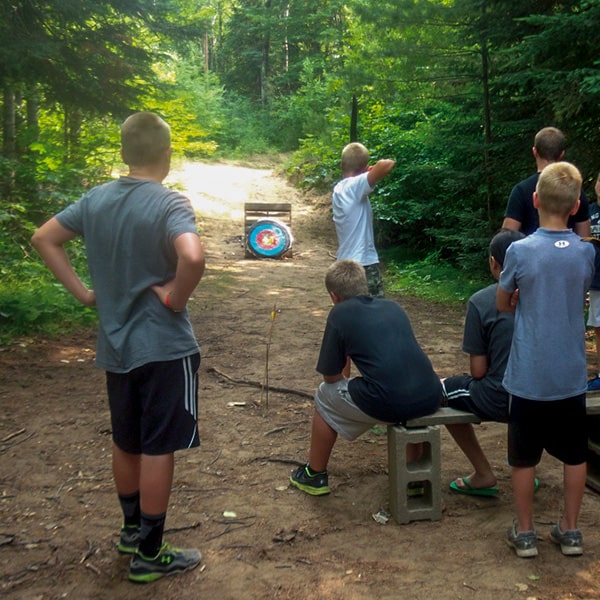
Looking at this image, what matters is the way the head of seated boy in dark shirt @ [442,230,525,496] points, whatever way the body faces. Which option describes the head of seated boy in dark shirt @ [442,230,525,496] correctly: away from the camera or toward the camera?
away from the camera

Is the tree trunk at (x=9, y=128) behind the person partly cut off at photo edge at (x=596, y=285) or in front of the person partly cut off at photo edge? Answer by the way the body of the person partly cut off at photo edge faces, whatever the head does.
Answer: in front

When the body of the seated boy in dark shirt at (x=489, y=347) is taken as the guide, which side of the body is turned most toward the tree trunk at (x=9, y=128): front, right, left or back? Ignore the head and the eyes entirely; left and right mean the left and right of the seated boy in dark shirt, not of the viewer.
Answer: front

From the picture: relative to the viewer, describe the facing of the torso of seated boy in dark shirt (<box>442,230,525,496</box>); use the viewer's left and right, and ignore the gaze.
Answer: facing away from the viewer and to the left of the viewer

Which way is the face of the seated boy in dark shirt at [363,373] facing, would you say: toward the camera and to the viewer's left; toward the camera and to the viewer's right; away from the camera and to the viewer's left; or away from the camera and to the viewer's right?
away from the camera and to the viewer's left

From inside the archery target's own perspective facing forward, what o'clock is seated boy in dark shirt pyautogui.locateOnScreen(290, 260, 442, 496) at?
The seated boy in dark shirt is roughly at 12 o'clock from the archery target.

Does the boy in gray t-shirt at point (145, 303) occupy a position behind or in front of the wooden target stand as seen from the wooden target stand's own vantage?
in front

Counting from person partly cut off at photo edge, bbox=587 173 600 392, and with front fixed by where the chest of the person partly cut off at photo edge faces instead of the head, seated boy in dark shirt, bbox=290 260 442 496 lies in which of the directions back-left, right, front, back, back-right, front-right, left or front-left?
front-left

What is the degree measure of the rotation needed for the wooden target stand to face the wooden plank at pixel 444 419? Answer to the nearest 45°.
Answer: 0° — it already faces it

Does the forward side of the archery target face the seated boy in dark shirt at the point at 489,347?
yes

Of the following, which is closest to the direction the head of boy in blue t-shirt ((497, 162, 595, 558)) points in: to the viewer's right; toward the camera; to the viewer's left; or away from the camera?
away from the camera

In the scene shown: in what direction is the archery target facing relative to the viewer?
toward the camera

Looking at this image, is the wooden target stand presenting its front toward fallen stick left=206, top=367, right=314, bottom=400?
yes
